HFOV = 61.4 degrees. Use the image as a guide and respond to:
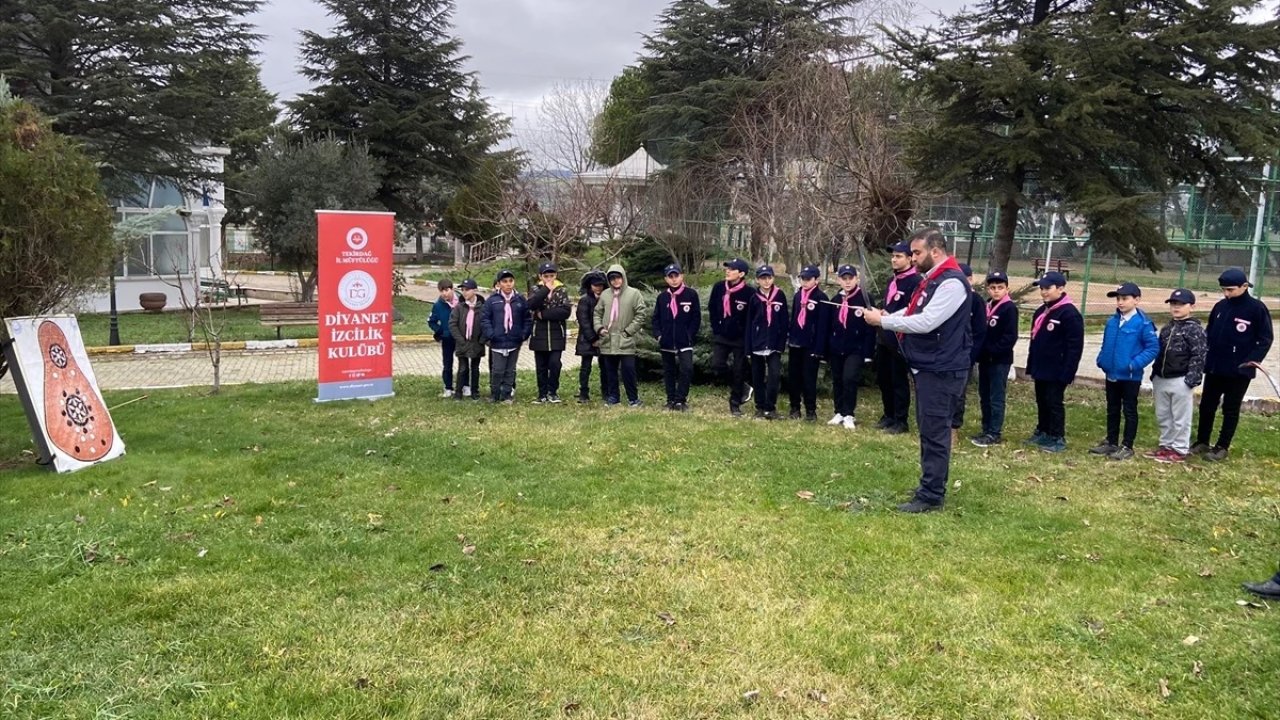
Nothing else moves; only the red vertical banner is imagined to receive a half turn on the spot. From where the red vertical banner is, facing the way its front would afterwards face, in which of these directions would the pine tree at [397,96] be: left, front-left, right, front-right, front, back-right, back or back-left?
front

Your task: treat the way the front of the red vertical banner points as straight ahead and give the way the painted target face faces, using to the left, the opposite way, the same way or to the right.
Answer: the same way

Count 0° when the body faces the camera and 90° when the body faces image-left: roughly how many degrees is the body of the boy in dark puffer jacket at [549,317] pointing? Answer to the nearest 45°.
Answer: approximately 0°

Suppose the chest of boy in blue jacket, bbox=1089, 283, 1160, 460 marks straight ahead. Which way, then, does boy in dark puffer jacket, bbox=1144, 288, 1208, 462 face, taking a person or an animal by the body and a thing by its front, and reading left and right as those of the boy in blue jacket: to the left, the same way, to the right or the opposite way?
the same way

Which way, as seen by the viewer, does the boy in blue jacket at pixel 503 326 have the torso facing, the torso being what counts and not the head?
toward the camera

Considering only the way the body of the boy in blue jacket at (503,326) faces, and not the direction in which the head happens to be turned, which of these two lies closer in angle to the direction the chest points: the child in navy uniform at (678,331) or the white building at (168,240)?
the child in navy uniform

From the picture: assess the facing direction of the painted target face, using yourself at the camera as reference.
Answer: facing the viewer

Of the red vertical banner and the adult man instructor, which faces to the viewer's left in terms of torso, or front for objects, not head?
the adult man instructor

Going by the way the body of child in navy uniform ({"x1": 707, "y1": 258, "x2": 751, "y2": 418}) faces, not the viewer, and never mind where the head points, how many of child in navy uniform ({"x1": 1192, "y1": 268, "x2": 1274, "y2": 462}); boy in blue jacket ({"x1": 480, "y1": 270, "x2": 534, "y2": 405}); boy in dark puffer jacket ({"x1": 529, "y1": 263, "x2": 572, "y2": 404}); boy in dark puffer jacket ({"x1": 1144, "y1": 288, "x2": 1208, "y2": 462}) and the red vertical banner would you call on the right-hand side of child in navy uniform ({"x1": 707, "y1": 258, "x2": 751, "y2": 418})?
3

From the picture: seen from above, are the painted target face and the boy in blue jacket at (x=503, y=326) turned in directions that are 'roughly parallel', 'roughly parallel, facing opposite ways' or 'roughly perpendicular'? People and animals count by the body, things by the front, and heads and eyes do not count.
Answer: roughly parallel

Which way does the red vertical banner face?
toward the camera

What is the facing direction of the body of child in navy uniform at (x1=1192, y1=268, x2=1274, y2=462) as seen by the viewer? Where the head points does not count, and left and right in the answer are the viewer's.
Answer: facing the viewer and to the left of the viewer

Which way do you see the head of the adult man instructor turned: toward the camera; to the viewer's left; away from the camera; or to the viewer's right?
to the viewer's left

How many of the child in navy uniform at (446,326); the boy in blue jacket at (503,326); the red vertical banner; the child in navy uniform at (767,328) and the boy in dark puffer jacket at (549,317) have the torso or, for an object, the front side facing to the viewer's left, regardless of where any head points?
0

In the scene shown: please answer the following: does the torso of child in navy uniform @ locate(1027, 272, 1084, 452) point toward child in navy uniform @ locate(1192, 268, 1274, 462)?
no
